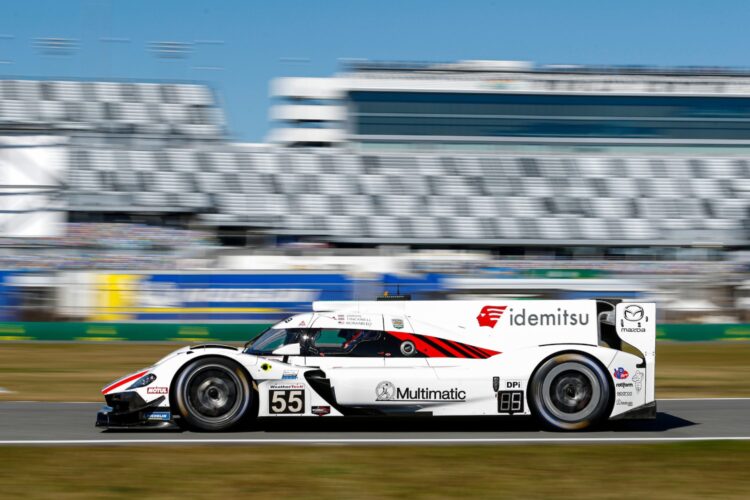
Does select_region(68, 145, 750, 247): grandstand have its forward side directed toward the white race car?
yes

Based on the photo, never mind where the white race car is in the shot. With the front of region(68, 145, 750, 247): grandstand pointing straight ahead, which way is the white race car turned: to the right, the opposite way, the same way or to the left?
to the right

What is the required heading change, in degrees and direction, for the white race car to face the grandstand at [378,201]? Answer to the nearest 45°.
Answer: approximately 90° to its right

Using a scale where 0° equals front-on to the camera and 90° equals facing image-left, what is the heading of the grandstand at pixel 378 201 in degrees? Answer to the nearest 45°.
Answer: approximately 0°

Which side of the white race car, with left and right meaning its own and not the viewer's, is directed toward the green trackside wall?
right

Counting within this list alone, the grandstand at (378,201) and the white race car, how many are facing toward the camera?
1

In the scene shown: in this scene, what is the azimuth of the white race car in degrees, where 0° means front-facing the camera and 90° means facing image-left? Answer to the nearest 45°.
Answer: approximately 90°
